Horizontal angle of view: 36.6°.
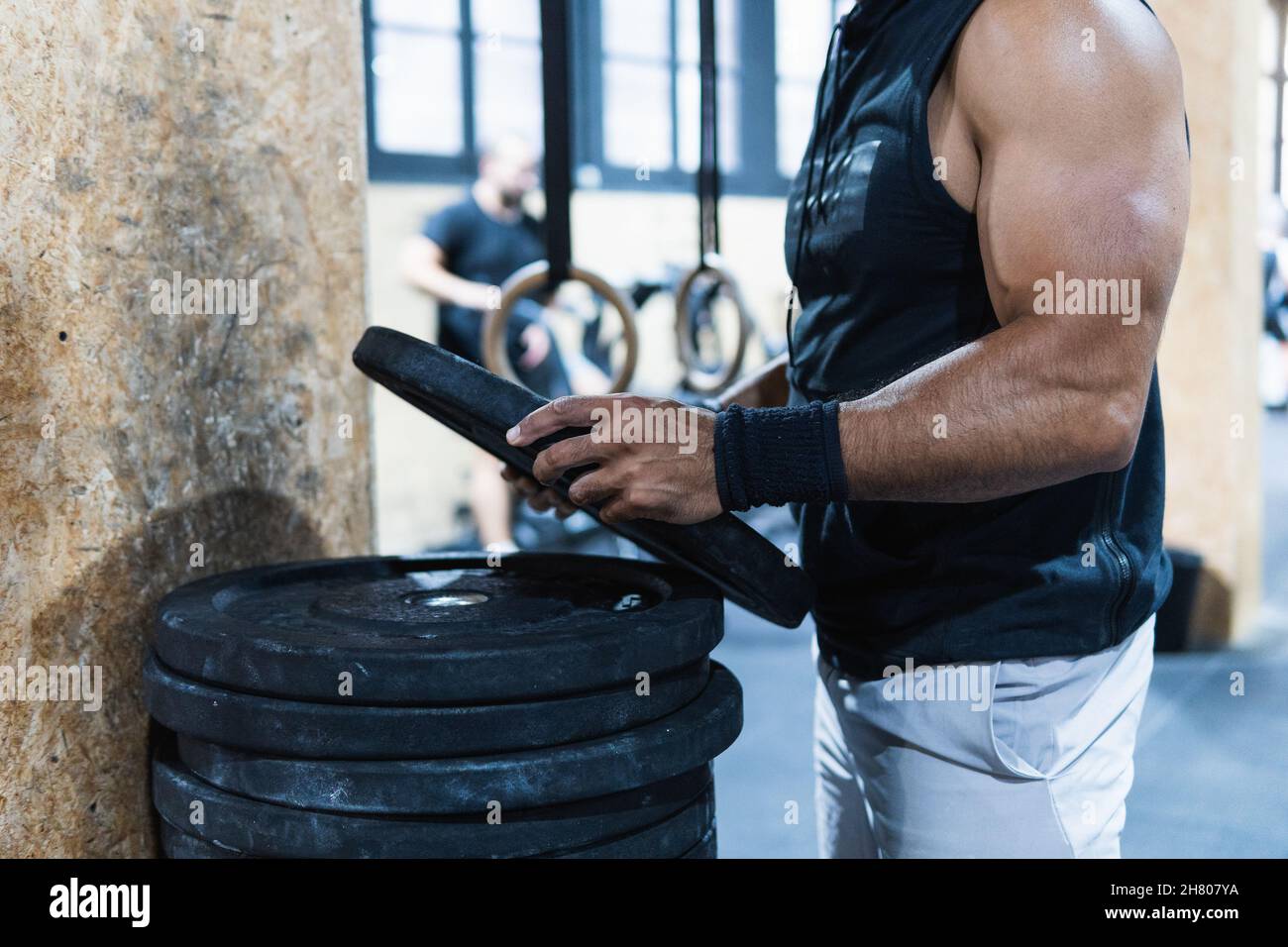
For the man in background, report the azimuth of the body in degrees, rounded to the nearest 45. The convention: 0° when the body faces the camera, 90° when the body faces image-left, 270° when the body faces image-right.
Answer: approximately 315°

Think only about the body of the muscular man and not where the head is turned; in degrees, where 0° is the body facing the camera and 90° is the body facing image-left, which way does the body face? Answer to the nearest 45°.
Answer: approximately 90°

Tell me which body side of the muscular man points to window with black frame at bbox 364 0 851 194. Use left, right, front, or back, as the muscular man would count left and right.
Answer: right

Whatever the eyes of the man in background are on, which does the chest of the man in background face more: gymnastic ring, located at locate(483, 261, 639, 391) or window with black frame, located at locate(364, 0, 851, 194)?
the gymnastic ring

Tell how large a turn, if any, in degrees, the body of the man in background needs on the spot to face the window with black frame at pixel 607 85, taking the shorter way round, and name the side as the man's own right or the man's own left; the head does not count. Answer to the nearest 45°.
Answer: approximately 135° to the man's own left

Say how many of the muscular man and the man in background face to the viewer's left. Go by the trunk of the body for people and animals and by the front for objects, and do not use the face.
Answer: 1

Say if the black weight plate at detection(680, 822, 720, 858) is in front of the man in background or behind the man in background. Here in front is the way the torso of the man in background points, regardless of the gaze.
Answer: in front

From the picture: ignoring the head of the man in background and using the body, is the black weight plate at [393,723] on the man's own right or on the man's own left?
on the man's own right

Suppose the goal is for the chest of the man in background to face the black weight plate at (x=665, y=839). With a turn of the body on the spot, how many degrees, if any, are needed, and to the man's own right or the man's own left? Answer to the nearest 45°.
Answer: approximately 45° to the man's own right

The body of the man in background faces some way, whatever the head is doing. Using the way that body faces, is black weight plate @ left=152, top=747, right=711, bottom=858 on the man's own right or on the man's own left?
on the man's own right

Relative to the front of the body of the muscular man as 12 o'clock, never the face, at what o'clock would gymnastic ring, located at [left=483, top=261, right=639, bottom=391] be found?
The gymnastic ring is roughly at 2 o'clock from the muscular man.

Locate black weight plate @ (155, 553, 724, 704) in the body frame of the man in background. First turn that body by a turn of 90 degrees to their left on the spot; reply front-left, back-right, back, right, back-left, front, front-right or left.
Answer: back-right
